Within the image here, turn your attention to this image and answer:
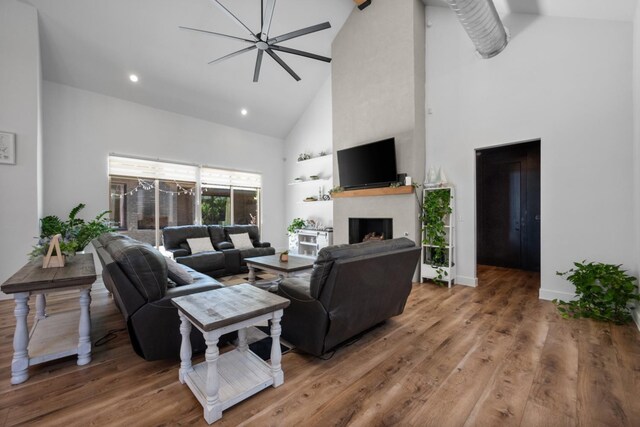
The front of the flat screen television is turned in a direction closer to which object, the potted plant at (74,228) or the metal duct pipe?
the potted plant

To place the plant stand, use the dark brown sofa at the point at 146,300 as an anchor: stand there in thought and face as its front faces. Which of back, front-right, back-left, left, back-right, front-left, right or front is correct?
front-right

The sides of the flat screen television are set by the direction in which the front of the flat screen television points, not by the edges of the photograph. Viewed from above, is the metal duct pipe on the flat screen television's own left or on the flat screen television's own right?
on the flat screen television's own left

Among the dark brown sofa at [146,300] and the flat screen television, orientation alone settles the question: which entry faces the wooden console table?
the flat screen television

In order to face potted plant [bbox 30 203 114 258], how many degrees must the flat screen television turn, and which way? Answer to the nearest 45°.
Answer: approximately 45° to its right

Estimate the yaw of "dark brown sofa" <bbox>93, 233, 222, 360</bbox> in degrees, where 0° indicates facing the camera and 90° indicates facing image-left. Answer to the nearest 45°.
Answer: approximately 225°

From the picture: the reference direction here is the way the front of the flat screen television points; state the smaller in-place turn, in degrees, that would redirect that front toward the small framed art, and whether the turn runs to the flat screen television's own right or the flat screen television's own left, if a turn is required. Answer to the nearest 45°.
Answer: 0° — it already faces it

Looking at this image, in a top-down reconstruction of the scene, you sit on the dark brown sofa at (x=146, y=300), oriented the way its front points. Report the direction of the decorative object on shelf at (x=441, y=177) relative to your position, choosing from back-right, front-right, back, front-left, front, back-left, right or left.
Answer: front-right

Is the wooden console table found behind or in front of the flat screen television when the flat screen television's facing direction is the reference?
in front

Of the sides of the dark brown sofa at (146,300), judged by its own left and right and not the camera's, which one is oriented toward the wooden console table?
back

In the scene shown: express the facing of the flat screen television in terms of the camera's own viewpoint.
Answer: facing the viewer and to the left of the viewer
